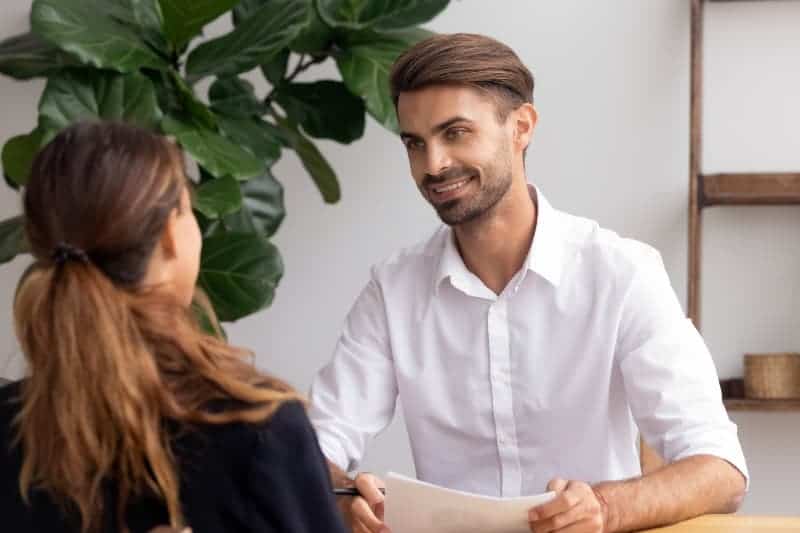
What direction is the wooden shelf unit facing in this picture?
toward the camera

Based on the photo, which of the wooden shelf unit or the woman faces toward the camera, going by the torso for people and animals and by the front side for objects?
the wooden shelf unit

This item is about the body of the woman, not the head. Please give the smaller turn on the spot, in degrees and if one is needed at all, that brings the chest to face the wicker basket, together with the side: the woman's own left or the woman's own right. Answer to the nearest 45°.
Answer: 0° — they already face it

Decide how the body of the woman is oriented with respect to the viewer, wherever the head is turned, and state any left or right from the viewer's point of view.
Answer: facing away from the viewer and to the right of the viewer

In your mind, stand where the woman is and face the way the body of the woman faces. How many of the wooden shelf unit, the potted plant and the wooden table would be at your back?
0

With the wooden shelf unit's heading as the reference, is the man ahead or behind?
ahead

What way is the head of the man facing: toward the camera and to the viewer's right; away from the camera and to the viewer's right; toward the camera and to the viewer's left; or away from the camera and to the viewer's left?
toward the camera and to the viewer's left

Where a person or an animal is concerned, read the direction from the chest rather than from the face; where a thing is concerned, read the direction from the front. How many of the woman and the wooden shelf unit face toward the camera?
1

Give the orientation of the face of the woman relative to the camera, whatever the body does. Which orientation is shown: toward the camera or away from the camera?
away from the camera

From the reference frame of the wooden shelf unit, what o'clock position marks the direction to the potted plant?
The potted plant is roughly at 2 o'clock from the wooden shelf unit.

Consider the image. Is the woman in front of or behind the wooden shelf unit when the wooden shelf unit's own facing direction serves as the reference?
in front

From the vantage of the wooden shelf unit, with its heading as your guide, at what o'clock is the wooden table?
The wooden table is roughly at 12 o'clock from the wooden shelf unit.

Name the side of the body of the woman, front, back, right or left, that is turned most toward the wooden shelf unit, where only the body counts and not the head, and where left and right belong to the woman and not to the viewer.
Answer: front

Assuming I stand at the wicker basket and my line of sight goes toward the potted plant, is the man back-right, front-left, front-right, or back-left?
front-left

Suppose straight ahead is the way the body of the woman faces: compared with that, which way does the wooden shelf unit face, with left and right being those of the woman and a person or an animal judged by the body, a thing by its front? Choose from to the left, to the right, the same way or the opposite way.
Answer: the opposite way
